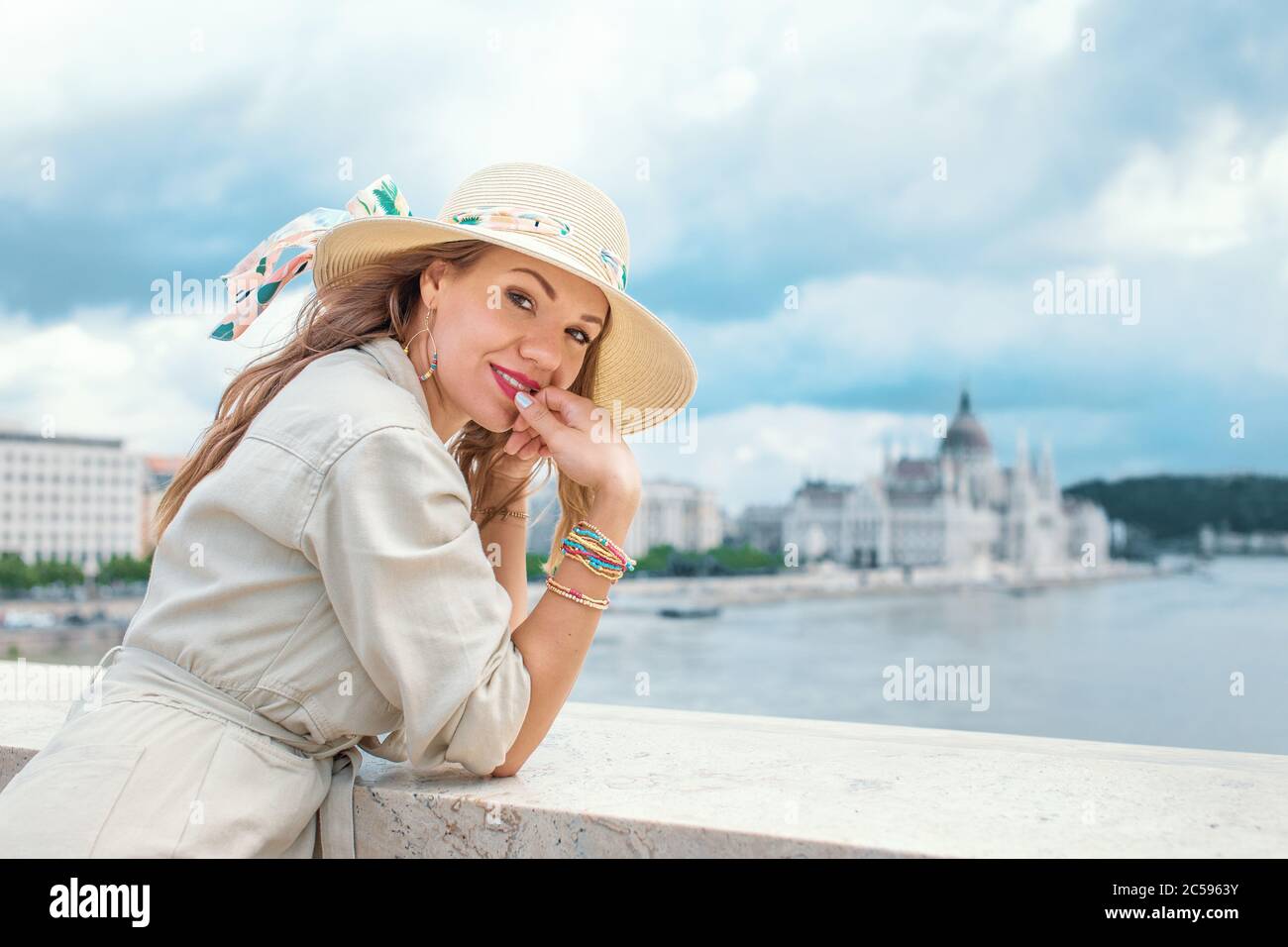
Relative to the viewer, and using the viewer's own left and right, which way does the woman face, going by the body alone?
facing to the right of the viewer

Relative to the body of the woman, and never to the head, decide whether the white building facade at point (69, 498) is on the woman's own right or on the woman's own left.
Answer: on the woman's own left
